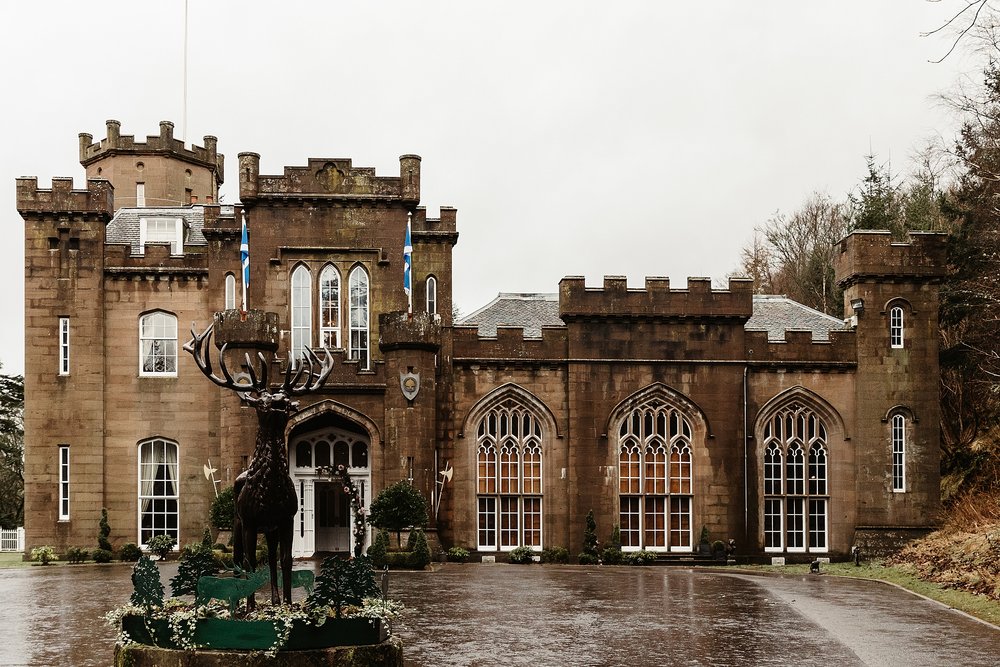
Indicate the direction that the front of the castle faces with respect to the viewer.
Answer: facing the viewer

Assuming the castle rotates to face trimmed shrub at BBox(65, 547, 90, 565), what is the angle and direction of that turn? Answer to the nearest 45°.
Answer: approximately 90° to its right

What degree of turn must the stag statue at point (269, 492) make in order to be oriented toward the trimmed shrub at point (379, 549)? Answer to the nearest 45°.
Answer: approximately 180°

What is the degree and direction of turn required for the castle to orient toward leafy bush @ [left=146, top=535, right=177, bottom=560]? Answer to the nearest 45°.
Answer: approximately 90° to its right

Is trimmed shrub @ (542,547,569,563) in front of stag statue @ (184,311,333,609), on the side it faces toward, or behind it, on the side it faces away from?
behind

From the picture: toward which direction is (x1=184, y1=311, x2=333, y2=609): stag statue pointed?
toward the camera

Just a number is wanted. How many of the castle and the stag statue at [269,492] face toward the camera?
2

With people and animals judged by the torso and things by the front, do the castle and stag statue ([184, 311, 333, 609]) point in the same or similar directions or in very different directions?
same or similar directions

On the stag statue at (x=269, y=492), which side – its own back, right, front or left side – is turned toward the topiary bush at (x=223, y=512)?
back
